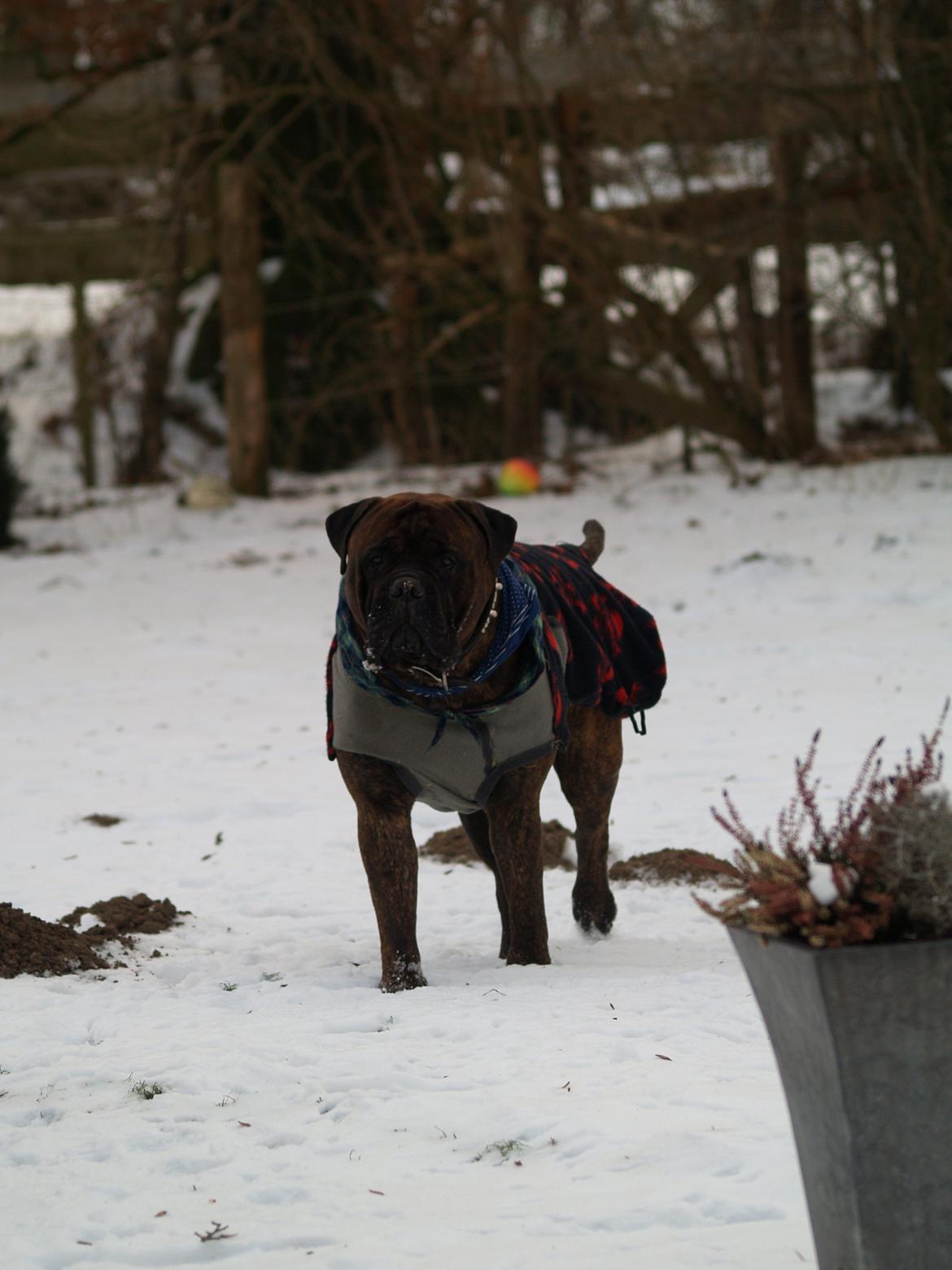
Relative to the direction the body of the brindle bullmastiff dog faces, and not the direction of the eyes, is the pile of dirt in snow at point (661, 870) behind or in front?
behind

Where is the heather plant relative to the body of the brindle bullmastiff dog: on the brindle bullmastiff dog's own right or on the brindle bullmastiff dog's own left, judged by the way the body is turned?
on the brindle bullmastiff dog's own left

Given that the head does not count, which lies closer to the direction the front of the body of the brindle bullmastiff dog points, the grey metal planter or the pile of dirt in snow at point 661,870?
the grey metal planter

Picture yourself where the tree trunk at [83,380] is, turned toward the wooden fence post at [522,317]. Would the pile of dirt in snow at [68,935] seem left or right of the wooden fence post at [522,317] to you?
right

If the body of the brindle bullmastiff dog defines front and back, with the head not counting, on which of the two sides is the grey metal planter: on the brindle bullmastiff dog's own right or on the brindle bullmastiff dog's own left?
on the brindle bullmastiff dog's own left

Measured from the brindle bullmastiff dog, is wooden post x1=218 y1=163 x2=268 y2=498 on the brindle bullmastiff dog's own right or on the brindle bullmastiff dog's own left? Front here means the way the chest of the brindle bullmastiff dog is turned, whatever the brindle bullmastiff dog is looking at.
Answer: on the brindle bullmastiff dog's own right

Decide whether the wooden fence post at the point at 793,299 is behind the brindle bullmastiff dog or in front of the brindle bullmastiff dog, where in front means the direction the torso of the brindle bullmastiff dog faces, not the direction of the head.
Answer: behind

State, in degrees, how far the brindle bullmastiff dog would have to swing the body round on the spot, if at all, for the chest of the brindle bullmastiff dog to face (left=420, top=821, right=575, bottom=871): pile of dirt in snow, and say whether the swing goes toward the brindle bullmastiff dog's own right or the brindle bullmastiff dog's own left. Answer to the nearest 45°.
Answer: approximately 135° to the brindle bullmastiff dog's own right

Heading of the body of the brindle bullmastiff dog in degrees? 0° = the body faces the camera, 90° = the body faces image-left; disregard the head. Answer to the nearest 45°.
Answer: approximately 45°

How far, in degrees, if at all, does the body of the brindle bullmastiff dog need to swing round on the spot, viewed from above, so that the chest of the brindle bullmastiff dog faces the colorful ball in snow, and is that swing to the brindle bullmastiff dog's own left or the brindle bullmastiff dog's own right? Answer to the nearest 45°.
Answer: approximately 135° to the brindle bullmastiff dog's own right

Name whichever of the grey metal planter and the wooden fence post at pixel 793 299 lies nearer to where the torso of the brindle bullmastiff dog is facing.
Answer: the grey metal planter

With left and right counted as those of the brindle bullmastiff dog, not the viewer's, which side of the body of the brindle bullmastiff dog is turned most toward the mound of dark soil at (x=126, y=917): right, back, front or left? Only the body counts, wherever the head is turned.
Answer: right
